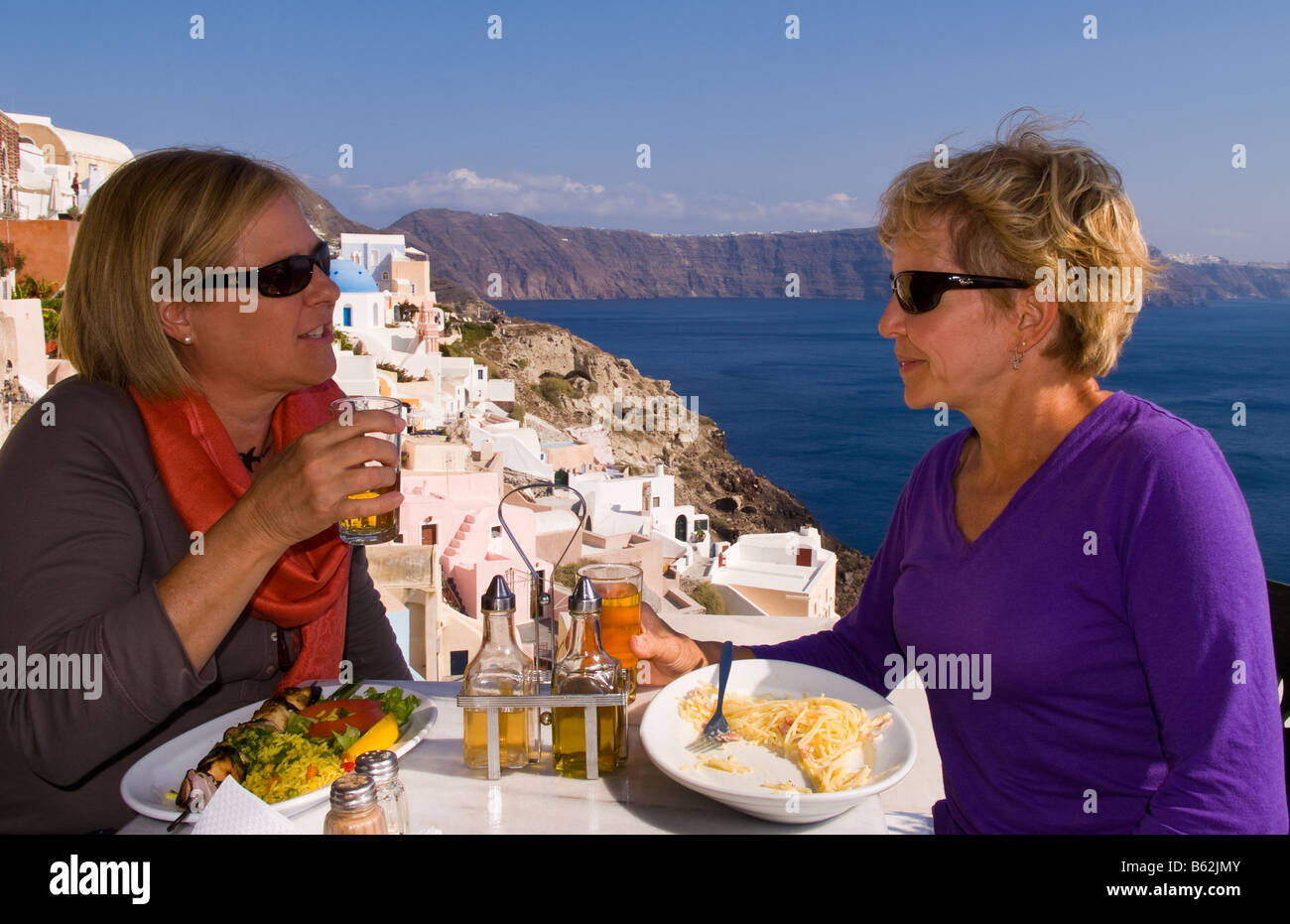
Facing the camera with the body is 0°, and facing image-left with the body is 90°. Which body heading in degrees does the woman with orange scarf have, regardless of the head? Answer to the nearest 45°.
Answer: approximately 315°

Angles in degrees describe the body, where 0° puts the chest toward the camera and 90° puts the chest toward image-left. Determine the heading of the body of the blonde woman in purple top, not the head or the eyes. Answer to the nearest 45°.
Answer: approximately 45°

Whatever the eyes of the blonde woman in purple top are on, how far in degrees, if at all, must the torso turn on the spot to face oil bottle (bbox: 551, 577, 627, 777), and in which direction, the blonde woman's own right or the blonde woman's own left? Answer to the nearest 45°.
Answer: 0° — they already face it

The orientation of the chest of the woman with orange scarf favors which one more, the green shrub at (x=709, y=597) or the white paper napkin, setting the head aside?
the white paper napkin

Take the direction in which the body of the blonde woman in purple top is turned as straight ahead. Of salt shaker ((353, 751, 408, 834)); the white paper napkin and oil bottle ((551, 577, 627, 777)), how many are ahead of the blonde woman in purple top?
3

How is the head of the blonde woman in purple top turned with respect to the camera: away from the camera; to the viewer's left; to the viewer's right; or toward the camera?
to the viewer's left
